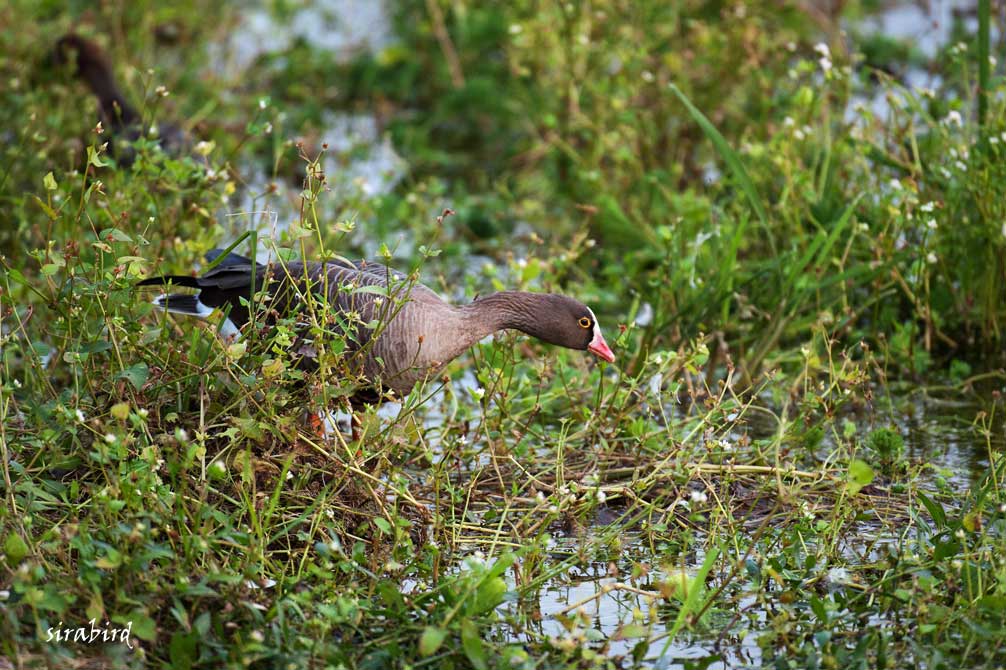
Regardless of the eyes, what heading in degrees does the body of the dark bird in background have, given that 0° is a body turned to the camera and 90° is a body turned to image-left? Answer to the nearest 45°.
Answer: approximately 90°

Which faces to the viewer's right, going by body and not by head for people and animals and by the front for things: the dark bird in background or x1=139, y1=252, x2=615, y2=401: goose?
the goose

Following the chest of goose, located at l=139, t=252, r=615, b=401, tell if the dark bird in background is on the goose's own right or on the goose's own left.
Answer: on the goose's own left

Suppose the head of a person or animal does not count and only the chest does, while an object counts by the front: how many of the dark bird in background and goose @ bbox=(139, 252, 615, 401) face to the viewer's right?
1

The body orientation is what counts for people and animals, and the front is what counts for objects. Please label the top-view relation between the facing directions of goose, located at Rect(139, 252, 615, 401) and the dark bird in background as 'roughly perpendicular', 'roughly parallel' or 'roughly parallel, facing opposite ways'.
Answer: roughly parallel, facing opposite ways

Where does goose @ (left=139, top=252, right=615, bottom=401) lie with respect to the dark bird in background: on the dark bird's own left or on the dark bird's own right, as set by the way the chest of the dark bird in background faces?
on the dark bird's own left

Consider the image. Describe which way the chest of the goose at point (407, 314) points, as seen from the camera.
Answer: to the viewer's right
